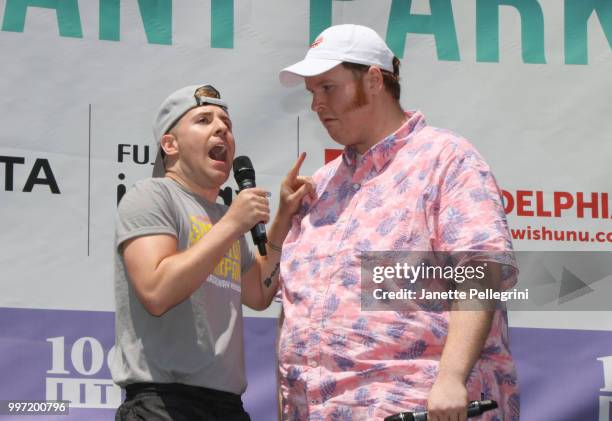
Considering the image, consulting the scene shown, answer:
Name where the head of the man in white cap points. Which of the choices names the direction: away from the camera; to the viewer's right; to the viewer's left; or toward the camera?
to the viewer's left

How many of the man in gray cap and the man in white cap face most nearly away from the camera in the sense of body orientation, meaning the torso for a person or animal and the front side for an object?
0

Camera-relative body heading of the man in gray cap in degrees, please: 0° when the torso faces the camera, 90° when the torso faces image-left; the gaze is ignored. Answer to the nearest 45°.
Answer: approximately 315°

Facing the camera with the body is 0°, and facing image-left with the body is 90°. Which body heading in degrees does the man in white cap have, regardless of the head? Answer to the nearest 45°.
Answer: approximately 45°

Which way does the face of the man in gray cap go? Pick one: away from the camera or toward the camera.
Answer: toward the camera
